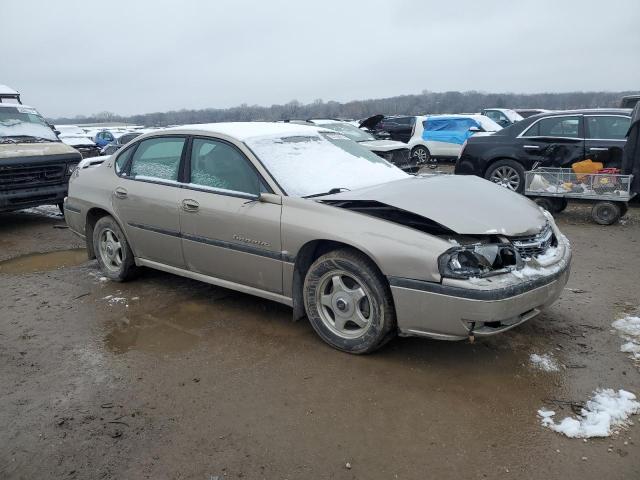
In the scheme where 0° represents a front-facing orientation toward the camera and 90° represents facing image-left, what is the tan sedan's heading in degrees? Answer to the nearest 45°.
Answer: approximately 315°

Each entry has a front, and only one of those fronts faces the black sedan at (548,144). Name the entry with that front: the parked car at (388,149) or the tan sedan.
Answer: the parked car

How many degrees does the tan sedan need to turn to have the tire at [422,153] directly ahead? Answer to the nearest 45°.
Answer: approximately 135° to its left

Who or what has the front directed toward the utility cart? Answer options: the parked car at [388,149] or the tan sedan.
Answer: the parked car

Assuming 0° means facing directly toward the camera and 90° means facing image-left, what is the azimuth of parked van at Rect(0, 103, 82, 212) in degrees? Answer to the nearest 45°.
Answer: approximately 315°

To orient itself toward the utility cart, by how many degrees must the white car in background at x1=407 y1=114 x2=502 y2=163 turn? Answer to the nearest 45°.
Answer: approximately 90° to its right
